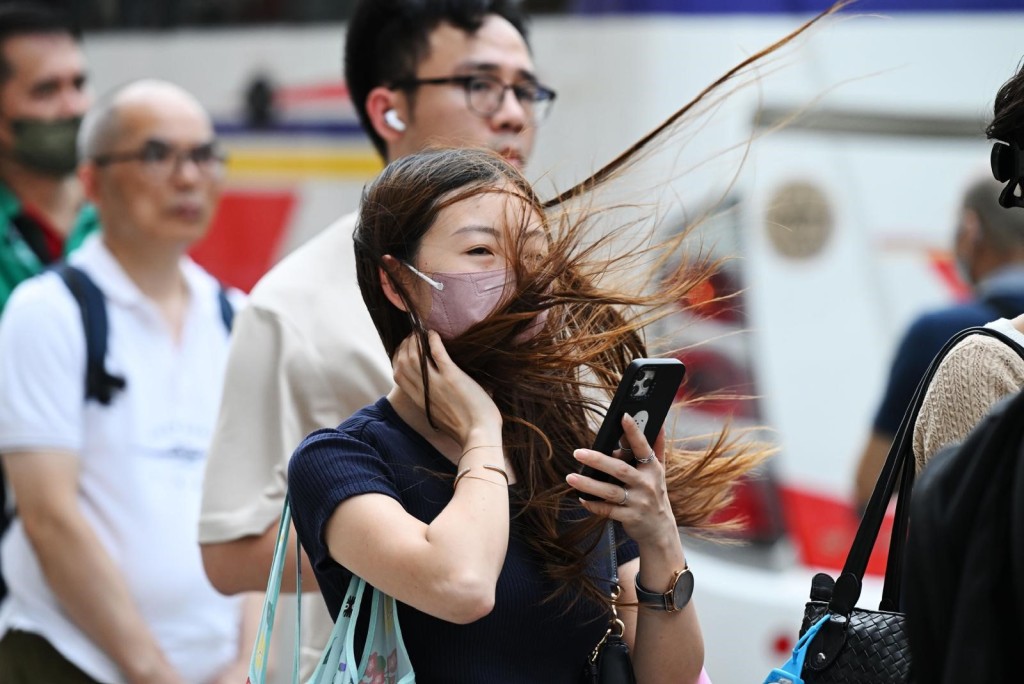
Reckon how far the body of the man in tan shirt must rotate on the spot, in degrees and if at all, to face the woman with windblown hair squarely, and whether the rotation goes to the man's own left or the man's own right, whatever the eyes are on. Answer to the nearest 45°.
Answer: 0° — they already face them

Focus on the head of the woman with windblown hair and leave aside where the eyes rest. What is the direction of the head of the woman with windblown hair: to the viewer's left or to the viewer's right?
to the viewer's right

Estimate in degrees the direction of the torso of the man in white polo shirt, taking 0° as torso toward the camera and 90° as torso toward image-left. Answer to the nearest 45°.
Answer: approximately 315°

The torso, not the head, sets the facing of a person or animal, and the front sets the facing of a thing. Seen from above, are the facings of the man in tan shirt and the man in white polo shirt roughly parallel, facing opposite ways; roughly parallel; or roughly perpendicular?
roughly parallel

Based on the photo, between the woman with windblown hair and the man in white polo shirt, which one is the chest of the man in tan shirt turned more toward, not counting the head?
the woman with windblown hair

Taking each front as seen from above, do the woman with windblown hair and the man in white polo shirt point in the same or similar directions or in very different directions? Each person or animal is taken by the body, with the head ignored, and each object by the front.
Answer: same or similar directions

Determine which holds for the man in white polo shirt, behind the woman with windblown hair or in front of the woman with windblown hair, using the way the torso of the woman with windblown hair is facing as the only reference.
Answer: behind

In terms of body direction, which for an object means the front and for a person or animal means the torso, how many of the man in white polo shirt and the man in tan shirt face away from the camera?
0

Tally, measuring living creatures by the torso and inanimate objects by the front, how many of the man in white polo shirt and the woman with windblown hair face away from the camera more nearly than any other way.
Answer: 0

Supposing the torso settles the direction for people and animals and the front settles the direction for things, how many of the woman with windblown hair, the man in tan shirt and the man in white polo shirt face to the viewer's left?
0

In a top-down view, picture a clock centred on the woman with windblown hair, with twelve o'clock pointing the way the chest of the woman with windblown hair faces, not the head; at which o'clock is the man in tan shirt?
The man in tan shirt is roughly at 6 o'clock from the woman with windblown hair.

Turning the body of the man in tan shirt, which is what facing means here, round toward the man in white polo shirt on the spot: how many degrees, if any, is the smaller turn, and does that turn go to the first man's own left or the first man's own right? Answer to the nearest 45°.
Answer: approximately 180°

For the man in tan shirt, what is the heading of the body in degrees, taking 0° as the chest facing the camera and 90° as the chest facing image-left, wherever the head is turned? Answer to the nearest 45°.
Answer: approximately 315°
